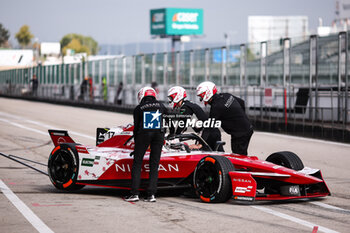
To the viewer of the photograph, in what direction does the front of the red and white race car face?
facing the viewer and to the right of the viewer

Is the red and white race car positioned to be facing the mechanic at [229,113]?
no

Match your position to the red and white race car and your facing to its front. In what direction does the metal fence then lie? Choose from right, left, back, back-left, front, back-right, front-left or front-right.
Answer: back-left

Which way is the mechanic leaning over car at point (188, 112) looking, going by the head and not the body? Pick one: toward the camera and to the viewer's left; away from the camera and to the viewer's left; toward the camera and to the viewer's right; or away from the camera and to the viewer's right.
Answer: toward the camera and to the viewer's left

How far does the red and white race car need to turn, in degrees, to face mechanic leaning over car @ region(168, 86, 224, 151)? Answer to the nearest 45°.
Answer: approximately 135° to its left
